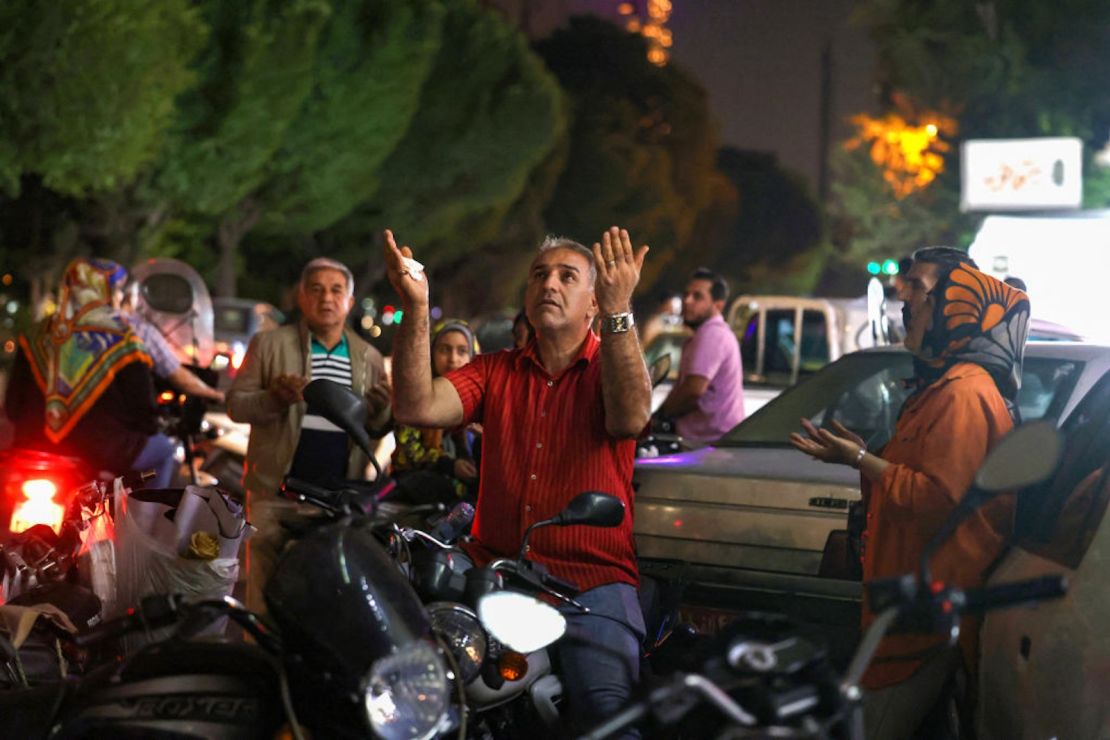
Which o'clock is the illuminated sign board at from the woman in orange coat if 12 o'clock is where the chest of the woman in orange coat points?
The illuminated sign board is roughly at 3 o'clock from the woman in orange coat.

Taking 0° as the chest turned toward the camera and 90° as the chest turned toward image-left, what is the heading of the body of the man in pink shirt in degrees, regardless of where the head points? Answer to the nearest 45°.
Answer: approximately 90°

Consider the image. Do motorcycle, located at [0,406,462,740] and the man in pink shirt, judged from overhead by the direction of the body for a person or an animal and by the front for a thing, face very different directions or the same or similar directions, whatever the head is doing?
very different directions

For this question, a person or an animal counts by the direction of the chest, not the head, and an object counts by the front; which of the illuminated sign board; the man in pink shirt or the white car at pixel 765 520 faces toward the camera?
the illuminated sign board

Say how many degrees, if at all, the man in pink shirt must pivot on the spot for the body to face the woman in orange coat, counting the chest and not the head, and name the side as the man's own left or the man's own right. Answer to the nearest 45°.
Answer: approximately 90° to the man's own left

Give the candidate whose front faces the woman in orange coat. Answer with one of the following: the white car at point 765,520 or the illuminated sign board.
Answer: the illuminated sign board

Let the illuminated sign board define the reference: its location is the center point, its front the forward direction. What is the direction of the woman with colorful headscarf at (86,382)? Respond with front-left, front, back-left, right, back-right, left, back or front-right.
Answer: front

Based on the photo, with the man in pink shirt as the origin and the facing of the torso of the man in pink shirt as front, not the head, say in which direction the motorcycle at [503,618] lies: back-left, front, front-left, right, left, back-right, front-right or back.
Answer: left

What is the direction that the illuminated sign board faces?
toward the camera

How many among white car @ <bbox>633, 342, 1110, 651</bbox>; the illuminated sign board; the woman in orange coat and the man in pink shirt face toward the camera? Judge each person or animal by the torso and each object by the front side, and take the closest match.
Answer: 1

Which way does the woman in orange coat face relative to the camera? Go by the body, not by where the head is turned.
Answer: to the viewer's left

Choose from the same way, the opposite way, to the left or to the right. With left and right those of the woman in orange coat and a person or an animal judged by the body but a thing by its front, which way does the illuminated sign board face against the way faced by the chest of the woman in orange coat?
to the left
